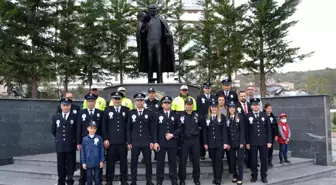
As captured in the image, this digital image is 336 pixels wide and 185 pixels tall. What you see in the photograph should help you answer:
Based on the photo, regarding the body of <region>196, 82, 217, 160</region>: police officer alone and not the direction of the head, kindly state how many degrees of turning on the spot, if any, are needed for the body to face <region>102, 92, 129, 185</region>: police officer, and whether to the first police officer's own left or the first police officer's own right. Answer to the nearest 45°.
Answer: approximately 45° to the first police officer's own right

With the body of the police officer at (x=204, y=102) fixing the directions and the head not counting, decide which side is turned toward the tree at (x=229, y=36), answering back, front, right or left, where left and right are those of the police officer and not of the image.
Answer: back

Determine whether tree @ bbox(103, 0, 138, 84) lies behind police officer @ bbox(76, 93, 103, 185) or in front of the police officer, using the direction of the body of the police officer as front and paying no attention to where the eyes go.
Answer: behind

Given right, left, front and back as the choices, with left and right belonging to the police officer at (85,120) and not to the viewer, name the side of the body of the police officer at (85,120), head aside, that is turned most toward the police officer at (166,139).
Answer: left

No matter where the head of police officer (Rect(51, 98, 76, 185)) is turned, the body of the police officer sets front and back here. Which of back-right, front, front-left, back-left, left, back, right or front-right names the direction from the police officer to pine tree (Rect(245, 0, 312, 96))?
back-left

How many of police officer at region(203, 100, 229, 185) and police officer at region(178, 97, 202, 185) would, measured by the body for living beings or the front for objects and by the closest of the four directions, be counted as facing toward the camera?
2

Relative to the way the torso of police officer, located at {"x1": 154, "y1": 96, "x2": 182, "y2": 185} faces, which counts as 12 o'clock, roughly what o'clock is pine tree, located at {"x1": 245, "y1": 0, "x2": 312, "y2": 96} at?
The pine tree is roughly at 7 o'clock from the police officer.
